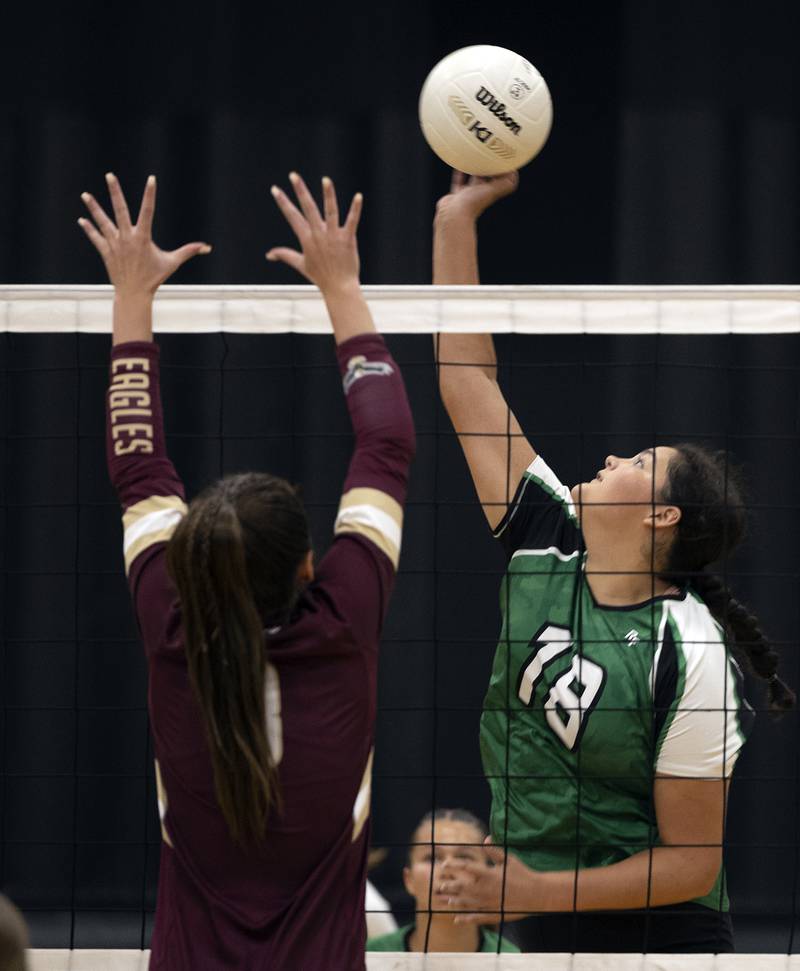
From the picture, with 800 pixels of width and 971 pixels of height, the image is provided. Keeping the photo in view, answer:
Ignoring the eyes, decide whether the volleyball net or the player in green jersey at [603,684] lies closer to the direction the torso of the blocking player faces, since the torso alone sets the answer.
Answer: the volleyball net

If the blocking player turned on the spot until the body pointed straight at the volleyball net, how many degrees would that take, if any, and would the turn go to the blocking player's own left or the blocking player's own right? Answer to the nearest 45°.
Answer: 0° — they already face it

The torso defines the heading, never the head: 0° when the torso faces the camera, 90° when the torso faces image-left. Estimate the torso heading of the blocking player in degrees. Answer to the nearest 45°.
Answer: approximately 180°

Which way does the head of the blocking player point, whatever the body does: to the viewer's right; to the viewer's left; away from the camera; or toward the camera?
away from the camera

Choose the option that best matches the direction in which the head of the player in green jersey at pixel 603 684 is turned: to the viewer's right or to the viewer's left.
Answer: to the viewer's left

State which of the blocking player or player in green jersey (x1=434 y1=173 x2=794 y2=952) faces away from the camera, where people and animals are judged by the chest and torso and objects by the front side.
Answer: the blocking player

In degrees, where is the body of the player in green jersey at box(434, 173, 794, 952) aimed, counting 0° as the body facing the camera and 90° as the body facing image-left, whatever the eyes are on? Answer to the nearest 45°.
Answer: approximately 45°

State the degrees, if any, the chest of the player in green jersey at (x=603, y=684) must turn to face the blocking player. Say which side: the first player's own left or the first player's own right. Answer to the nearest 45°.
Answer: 0° — they already face them
